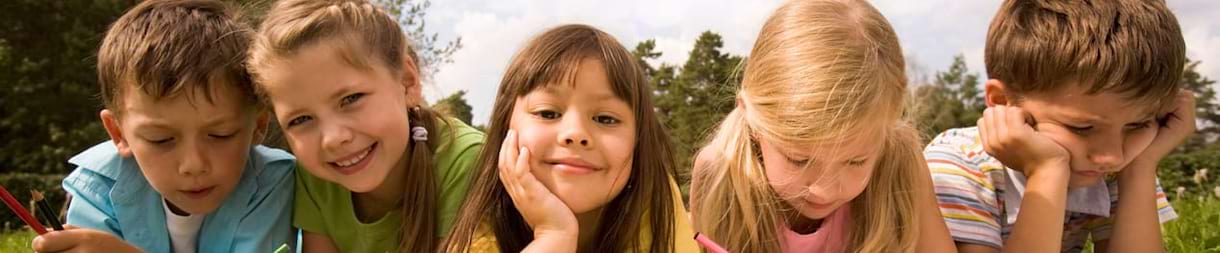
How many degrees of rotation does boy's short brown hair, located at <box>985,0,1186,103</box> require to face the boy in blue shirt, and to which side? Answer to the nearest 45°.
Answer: approximately 45° to its right

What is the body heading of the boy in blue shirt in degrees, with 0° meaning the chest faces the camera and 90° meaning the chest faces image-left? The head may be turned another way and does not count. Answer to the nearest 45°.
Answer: approximately 0°

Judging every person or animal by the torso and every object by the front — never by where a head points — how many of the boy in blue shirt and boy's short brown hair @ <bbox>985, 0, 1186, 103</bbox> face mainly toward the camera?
2

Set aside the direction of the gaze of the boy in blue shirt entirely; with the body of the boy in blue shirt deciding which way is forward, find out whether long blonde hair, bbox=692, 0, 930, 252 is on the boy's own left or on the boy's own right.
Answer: on the boy's own left

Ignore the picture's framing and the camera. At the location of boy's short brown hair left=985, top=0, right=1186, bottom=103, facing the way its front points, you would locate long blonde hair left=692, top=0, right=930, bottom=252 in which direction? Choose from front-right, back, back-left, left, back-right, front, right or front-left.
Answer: front-right
